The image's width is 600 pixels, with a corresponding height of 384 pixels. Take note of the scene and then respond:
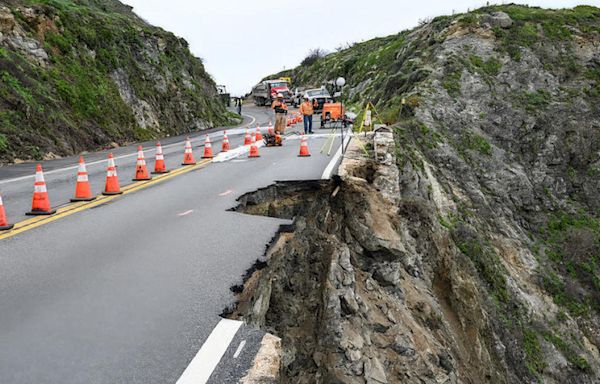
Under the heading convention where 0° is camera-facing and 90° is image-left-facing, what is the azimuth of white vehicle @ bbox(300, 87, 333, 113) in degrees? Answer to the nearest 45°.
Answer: approximately 0°

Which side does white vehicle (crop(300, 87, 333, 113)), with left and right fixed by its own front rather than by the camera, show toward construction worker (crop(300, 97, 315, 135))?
front

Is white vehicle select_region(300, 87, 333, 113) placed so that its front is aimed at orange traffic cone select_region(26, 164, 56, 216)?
yes

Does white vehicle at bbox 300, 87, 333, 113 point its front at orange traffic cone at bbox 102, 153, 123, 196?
yes
